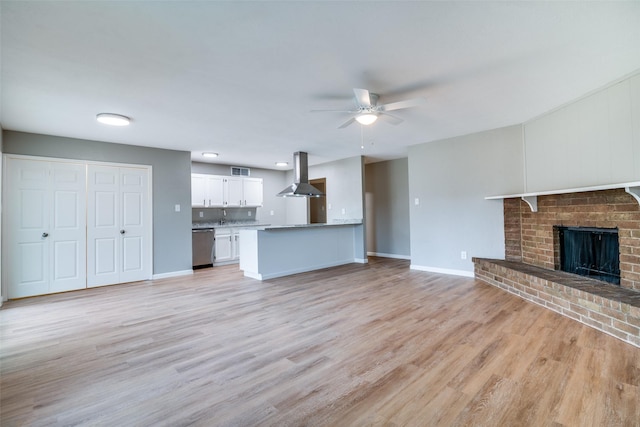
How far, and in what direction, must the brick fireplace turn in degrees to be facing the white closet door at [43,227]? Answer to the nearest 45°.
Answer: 0° — it already faces it

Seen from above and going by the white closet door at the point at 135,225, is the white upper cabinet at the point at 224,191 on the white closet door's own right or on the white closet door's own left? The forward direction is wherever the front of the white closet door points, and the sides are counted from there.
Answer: on the white closet door's own left

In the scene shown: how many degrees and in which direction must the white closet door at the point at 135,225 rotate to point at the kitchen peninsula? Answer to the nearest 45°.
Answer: approximately 45° to its left

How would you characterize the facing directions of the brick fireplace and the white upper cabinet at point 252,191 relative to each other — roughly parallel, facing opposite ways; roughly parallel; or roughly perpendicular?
roughly perpendicular

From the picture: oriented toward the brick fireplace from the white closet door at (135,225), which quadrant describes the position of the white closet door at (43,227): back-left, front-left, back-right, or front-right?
back-right

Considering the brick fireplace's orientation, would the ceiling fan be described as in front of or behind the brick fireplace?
in front

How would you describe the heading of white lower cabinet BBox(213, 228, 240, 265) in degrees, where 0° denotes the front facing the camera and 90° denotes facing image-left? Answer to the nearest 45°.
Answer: approximately 0°

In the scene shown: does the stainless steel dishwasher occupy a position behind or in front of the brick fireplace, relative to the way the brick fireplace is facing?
in front
